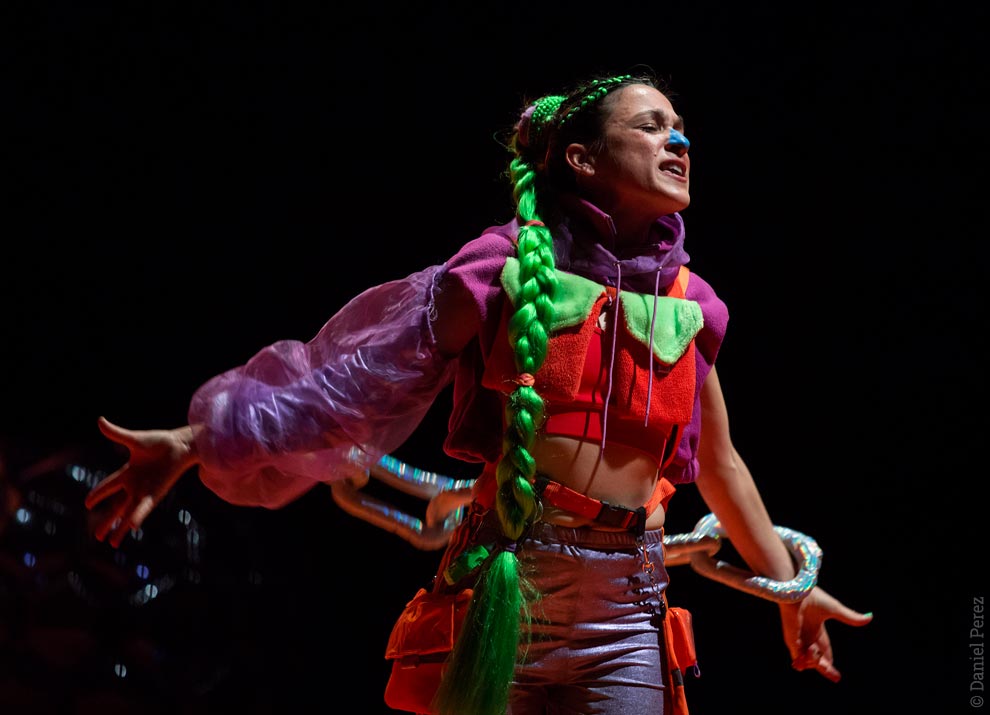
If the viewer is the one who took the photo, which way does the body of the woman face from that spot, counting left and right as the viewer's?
facing the viewer and to the right of the viewer
